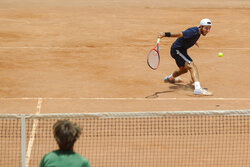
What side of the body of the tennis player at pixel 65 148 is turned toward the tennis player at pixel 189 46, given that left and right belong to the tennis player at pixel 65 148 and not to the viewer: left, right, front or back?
front

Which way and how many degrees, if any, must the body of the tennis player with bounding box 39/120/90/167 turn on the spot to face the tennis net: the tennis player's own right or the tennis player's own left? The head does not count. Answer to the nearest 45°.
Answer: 0° — they already face it

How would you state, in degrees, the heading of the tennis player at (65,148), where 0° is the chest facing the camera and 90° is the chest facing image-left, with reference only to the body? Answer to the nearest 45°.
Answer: approximately 180°

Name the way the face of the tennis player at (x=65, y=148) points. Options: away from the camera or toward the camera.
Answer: away from the camera
